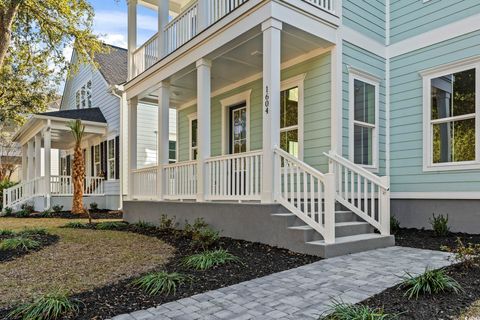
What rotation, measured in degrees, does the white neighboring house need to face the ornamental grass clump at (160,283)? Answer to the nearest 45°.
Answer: approximately 45° to its left

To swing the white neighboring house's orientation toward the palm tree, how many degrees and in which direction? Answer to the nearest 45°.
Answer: approximately 45° to its left

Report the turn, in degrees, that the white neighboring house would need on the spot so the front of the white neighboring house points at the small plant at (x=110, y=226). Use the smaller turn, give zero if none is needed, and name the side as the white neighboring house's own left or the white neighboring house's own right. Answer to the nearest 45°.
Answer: approximately 45° to the white neighboring house's own left

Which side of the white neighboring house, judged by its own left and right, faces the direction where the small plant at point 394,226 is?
left

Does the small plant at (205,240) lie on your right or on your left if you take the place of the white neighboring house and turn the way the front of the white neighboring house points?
on your left

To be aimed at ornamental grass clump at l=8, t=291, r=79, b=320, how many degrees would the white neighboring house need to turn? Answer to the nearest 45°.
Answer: approximately 45° to its left

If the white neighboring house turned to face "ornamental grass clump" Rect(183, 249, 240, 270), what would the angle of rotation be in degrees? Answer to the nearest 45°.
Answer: approximately 45° to its left

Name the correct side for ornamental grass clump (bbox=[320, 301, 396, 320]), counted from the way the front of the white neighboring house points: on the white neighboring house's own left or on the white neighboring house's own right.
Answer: on the white neighboring house's own left

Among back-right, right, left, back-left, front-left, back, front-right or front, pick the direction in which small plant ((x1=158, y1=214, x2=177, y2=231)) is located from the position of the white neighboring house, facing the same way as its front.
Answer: front-left

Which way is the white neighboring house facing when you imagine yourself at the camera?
facing the viewer and to the left of the viewer

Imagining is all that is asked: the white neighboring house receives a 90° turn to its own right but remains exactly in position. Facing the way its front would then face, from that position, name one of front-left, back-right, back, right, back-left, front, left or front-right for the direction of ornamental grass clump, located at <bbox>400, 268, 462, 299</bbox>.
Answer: back-left

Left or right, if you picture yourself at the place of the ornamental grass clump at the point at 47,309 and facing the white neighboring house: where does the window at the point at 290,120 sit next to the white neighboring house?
right
